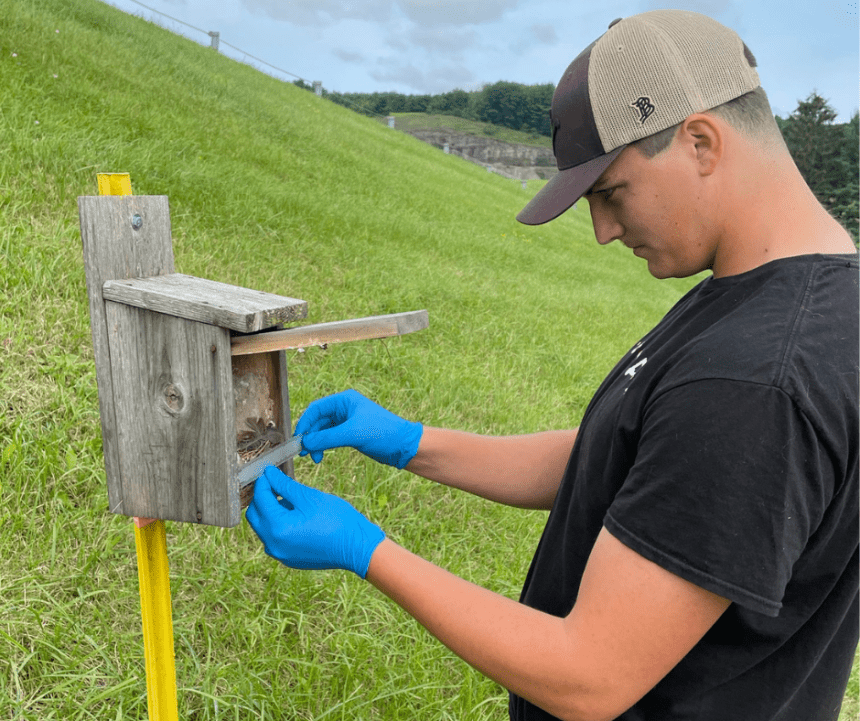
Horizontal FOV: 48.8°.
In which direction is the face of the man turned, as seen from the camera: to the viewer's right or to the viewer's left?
to the viewer's left

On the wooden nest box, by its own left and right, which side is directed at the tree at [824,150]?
left

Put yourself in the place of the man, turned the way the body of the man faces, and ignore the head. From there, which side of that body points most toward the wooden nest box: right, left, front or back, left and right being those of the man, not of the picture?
front

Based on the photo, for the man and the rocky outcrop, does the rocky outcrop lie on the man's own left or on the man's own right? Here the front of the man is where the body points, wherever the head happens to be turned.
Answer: on the man's own right

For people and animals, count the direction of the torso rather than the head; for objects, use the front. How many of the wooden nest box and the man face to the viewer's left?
1

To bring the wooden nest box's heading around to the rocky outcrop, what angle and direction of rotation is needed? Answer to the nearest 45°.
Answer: approximately 135° to its left

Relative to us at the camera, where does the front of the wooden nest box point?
facing the viewer and to the right of the viewer

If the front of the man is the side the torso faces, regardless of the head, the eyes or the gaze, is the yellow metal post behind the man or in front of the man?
in front

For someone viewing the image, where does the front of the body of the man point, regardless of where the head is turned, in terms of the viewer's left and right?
facing to the left of the viewer

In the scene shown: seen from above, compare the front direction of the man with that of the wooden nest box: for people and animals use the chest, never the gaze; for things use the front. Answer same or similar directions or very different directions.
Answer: very different directions

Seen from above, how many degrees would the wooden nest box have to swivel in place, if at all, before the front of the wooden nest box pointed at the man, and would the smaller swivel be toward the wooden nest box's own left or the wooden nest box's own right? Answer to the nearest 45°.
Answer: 0° — it already faces them
